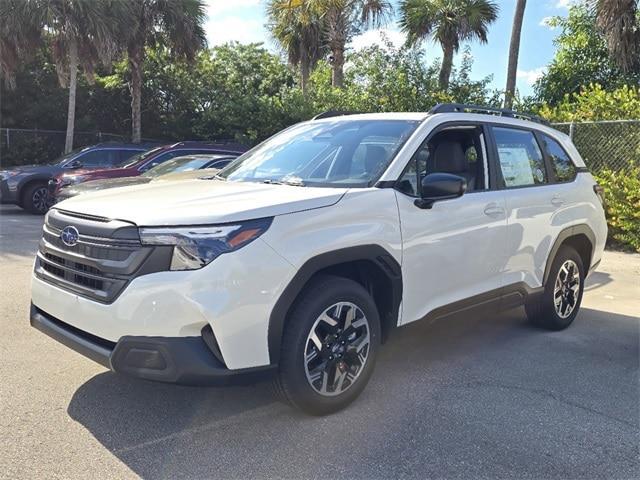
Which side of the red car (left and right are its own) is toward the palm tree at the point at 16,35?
right

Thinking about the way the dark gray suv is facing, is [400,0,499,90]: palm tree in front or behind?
behind

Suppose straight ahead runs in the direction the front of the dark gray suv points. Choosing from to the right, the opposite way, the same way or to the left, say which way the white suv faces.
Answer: the same way

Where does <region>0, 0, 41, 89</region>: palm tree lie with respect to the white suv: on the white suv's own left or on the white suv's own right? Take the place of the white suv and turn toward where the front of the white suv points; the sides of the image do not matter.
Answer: on the white suv's own right

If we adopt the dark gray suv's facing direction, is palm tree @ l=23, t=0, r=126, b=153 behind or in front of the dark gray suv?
behind

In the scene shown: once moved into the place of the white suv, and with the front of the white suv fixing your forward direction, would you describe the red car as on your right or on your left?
on your right

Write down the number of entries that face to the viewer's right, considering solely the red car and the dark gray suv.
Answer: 0

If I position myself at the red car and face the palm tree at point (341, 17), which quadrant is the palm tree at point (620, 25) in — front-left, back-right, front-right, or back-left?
front-right

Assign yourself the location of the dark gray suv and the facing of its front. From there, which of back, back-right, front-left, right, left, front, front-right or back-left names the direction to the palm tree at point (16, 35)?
back-right

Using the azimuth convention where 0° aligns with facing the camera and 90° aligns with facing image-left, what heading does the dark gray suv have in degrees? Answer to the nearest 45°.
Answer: approximately 45°

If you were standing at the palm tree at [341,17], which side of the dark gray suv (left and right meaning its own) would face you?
back
